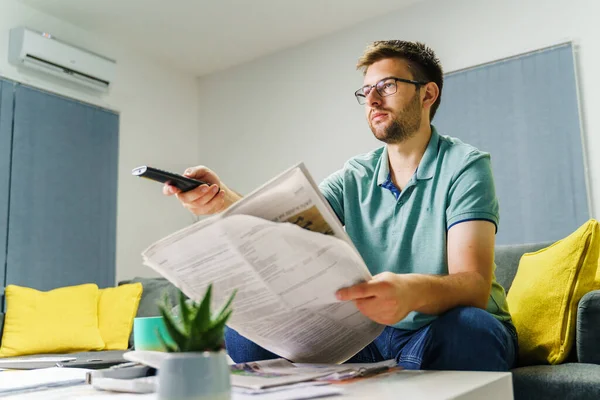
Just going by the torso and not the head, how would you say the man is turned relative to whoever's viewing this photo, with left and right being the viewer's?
facing the viewer and to the left of the viewer

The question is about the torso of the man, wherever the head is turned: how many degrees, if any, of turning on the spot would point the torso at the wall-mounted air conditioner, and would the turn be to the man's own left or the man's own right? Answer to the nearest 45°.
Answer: approximately 90° to the man's own right

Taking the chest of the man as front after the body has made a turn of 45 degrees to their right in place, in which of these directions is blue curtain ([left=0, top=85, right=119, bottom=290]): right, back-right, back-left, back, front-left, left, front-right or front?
front-right

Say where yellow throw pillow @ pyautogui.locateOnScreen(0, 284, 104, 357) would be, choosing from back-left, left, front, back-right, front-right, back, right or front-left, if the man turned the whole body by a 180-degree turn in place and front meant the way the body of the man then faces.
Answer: left

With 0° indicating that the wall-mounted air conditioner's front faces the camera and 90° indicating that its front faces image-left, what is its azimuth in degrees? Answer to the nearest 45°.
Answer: approximately 315°

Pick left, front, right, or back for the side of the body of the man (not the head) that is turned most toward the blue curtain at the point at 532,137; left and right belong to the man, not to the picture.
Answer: back

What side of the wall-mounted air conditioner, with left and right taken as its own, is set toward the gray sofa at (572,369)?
front

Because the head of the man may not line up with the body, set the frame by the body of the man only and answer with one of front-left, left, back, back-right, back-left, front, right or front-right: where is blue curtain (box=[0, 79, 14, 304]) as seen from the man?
right

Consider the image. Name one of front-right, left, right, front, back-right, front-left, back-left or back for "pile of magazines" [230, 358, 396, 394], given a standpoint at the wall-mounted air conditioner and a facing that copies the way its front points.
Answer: front-right

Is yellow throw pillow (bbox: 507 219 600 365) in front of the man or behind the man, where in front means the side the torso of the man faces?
behind

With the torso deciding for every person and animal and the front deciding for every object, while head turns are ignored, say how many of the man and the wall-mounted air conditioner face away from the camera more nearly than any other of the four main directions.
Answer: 0

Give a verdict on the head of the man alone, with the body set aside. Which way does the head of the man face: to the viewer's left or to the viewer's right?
to the viewer's left
